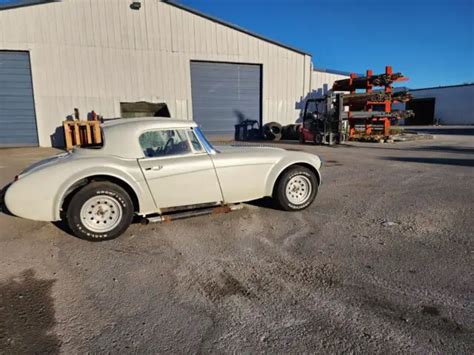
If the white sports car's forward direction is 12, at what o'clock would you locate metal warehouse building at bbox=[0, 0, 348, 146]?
The metal warehouse building is roughly at 9 o'clock from the white sports car.

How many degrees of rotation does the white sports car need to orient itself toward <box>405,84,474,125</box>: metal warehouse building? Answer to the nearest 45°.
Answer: approximately 45° to its left

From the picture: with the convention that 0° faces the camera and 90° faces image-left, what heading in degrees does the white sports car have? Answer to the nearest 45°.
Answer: approximately 270°

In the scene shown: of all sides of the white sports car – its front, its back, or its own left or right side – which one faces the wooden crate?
left

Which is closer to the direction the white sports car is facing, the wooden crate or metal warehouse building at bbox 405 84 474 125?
the metal warehouse building
